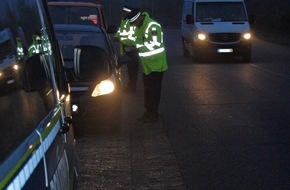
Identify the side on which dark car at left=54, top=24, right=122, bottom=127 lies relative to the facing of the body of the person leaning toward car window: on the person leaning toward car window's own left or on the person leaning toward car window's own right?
on the person leaning toward car window's own left

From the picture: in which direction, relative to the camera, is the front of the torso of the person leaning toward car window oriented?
to the viewer's left

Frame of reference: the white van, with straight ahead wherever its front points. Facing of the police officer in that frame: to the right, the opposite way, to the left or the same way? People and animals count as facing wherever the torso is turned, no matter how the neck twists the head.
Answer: to the right

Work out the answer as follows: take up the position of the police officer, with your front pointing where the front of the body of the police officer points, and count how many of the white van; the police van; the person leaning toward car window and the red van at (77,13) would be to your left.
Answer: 1

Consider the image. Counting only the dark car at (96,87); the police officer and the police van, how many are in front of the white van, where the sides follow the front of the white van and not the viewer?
3

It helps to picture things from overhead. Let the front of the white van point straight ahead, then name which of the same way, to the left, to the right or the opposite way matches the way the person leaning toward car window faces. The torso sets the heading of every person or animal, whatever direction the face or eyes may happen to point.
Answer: to the right

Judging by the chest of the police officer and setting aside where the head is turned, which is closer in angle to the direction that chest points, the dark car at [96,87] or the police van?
the dark car

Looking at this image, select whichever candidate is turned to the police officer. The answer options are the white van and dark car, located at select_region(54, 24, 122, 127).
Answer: the white van

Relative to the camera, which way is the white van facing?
toward the camera

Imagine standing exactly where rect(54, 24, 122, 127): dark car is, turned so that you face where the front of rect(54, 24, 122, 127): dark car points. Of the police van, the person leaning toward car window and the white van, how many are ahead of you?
1

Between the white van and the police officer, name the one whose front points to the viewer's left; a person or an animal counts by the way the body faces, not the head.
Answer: the police officer

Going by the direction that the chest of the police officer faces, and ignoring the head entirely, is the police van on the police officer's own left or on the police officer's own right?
on the police officer's own left

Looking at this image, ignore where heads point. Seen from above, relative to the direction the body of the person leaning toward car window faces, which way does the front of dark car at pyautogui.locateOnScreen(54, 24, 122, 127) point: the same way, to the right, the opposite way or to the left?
to the left

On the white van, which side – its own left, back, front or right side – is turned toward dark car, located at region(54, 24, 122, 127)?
front

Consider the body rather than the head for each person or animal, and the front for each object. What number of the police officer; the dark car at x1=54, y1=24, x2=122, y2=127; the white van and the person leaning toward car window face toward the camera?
2

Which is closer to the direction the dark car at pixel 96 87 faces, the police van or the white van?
the police van

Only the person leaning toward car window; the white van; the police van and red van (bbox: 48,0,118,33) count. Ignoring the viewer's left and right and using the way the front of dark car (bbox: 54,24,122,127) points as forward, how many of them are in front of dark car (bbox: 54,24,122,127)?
1

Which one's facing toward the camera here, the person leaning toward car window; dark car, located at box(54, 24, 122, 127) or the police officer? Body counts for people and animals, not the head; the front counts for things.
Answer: the dark car

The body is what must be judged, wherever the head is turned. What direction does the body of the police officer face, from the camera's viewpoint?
to the viewer's left
